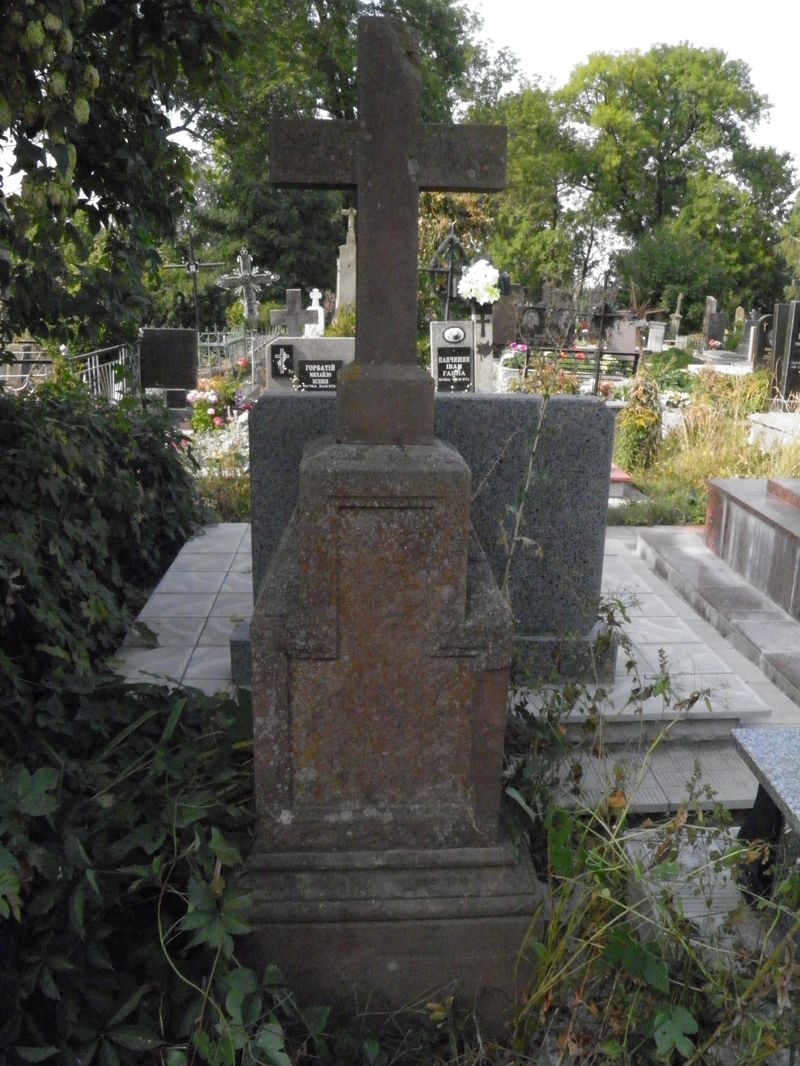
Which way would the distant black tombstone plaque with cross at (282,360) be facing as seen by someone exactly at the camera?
facing the viewer

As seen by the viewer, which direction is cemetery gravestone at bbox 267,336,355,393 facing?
toward the camera

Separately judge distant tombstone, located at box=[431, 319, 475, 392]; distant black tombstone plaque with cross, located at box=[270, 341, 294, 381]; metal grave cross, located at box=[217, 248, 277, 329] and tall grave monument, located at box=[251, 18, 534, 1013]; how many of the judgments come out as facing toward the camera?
4

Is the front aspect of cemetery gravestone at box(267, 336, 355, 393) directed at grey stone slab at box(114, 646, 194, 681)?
yes

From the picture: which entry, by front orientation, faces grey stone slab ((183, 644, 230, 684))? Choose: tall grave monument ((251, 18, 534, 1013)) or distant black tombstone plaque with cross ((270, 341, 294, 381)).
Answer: the distant black tombstone plaque with cross

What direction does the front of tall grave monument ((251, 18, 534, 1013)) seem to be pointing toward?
toward the camera

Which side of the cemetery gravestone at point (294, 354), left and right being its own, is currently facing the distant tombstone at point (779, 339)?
left

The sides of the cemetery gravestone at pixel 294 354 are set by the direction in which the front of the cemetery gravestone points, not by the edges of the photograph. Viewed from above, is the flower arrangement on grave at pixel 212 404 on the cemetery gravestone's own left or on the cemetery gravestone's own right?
on the cemetery gravestone's own right

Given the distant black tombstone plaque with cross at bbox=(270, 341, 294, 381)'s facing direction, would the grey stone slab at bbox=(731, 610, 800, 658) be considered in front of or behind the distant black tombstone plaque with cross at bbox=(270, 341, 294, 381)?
in front

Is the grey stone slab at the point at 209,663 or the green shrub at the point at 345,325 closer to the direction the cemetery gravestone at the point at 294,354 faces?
the grey stone slab

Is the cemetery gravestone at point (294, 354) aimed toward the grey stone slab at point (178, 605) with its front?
yes

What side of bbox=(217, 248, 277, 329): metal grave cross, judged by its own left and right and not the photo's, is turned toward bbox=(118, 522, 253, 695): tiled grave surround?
front

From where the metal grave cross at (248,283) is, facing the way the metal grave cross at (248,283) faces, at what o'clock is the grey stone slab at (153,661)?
The grey stone slab is roughly at 12 o'clock from the metal grave cross.

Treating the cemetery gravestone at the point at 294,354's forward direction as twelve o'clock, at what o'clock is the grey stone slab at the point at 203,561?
The grey stone slab is roughly at 12 o'clock from the cemetery gravestone.
